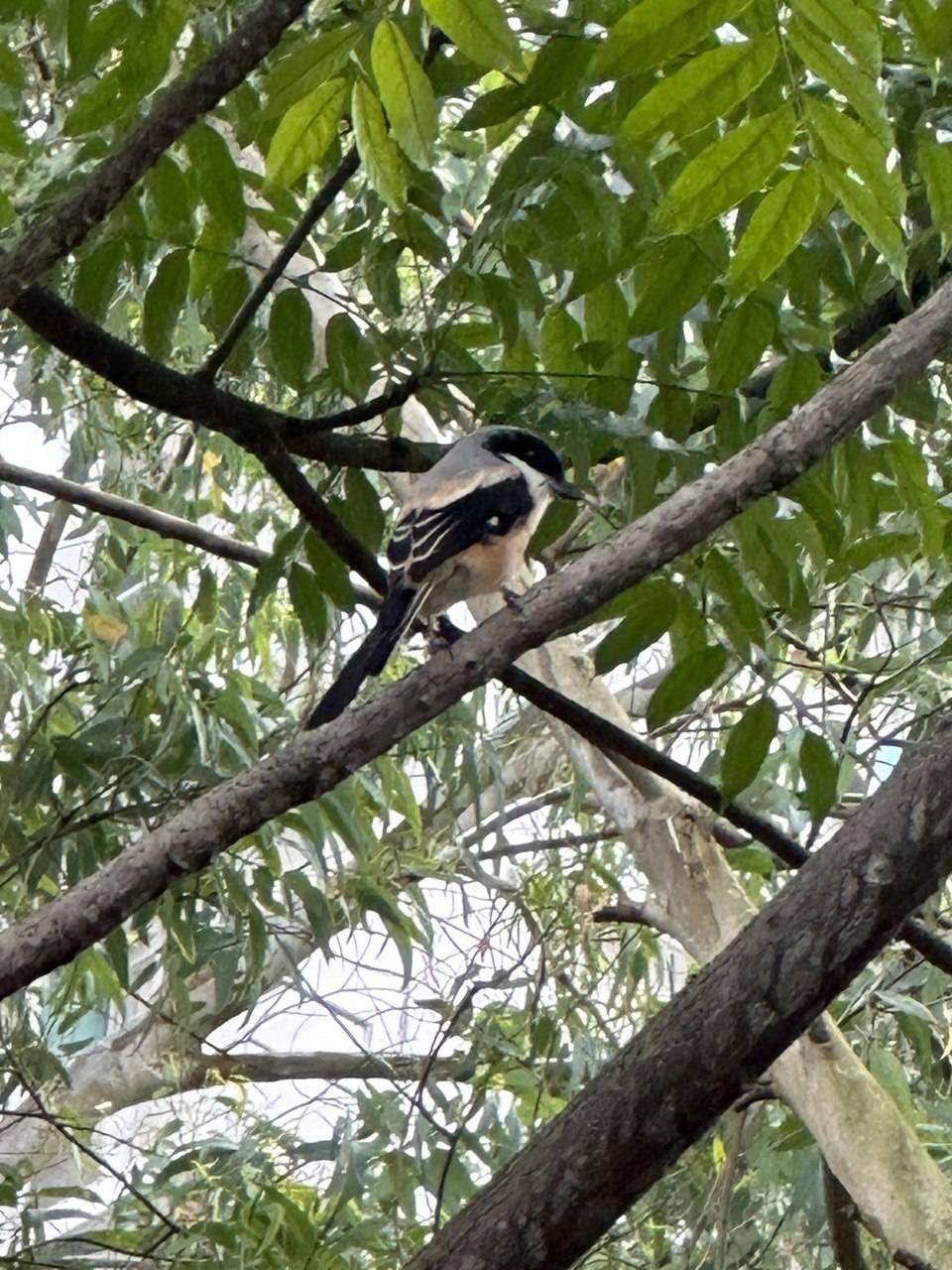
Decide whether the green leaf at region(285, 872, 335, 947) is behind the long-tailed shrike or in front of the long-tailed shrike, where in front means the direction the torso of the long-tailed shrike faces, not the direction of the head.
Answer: behind

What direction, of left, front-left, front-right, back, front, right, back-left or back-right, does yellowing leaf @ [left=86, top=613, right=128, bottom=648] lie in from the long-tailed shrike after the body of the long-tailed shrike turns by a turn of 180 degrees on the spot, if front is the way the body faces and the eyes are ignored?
front-right

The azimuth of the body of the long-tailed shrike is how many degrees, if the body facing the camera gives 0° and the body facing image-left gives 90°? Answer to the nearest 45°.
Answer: approximately 270°
